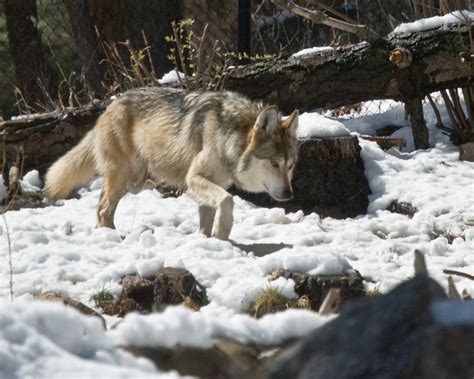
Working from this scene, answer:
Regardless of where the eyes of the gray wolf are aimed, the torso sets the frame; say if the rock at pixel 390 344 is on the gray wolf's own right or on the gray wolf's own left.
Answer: on the gray wolf's own right

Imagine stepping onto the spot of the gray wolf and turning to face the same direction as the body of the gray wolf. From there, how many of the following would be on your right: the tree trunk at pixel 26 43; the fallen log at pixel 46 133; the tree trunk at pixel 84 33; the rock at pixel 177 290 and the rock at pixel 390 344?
2

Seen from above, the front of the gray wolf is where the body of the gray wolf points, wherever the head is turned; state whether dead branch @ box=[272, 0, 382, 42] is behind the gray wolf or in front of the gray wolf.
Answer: in front

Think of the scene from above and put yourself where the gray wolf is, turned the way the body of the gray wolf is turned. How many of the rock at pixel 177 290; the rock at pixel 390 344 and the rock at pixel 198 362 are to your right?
3

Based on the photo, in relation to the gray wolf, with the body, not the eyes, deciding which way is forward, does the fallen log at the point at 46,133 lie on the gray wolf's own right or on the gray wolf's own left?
on the gray wolf's own left

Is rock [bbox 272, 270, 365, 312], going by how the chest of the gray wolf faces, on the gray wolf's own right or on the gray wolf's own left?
on the gray wolf's own right

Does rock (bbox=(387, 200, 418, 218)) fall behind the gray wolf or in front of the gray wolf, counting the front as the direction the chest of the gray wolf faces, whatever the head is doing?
in front

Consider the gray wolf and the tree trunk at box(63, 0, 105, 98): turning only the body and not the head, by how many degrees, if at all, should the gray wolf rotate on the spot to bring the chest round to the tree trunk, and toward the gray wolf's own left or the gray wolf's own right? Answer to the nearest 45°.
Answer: approximately 90° to the gray wolf's own left

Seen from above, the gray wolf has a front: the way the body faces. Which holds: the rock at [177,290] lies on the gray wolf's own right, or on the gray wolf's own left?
on the gray wolf's own right

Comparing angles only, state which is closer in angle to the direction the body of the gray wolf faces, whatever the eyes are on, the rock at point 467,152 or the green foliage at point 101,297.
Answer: the rock

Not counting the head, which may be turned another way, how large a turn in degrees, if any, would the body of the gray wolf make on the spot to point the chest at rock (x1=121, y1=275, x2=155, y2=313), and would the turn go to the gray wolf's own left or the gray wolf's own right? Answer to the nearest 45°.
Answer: approximately 90° to the gray wolf's own right

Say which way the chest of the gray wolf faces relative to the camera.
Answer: to the viewer's right

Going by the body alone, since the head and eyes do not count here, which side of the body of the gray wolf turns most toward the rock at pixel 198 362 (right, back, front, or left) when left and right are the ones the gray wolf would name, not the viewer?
right

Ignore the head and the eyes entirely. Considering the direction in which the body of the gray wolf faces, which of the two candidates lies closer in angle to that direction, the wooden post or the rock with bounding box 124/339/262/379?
the wooden post

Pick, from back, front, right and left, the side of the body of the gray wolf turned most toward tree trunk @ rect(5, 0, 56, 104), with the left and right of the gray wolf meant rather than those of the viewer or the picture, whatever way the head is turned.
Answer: left

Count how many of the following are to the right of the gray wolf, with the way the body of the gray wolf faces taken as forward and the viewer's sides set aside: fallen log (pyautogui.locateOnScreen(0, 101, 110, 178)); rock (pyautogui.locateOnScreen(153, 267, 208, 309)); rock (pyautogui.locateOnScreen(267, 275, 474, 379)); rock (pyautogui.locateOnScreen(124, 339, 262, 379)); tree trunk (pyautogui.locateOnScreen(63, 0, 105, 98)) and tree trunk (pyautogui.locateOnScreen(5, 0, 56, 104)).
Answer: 3
